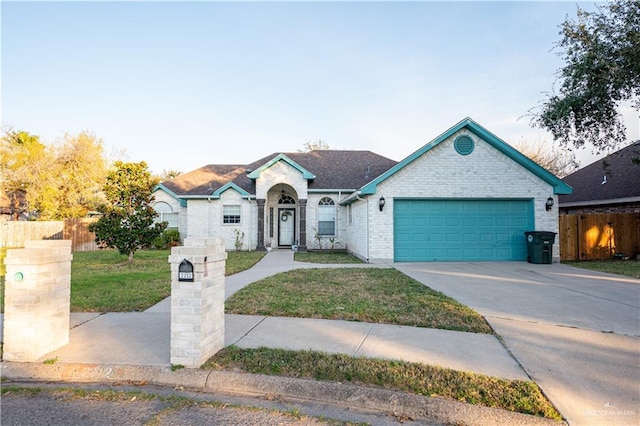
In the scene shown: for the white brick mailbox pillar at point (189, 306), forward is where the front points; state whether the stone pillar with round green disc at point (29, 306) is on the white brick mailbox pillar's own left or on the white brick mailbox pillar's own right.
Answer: on the white brick mailbox pillar's own right

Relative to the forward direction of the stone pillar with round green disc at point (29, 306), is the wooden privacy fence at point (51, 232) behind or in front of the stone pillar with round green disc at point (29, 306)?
behind

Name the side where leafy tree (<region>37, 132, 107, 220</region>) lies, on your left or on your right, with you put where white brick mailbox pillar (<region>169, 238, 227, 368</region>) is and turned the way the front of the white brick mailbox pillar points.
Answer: on your right

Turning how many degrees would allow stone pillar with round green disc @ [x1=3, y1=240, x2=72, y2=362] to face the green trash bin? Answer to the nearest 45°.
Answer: approximately 135° to its left

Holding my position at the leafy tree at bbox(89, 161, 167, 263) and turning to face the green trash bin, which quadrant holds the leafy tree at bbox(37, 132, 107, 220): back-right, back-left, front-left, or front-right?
back-left

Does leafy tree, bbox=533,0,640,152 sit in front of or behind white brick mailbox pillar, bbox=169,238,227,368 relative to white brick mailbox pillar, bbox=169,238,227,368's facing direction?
behind

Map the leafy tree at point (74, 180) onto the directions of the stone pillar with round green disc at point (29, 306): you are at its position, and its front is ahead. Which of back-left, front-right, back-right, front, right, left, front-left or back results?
back-right

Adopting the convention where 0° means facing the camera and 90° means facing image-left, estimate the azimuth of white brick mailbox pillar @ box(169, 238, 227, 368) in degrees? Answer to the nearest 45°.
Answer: approximately 45°

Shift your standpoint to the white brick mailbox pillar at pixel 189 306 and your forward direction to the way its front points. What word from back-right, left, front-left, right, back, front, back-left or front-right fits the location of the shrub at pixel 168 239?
back-right

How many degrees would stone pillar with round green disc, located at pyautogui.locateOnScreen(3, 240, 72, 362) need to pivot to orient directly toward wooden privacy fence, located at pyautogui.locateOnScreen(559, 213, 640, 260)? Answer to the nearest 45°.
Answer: approximately 135° to its left

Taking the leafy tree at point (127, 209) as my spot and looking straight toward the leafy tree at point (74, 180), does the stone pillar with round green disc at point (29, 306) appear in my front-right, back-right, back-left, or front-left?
back-left

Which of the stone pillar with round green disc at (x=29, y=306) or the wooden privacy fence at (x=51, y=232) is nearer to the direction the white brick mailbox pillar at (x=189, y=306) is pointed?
the stone pillar with round green disc
